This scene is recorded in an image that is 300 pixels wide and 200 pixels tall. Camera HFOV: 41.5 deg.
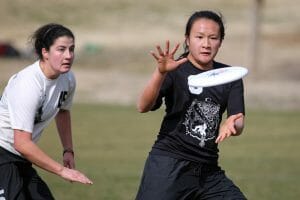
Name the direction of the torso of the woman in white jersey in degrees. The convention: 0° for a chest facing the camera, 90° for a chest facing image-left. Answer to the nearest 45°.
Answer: approximately 315°

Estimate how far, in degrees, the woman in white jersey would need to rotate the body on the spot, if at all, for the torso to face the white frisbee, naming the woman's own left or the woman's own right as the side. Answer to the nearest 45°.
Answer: approximately 45° to the woman's own left

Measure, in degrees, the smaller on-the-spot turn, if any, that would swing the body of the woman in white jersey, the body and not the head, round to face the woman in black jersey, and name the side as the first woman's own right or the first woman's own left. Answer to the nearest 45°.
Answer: approximately 45° to the first woman's own left
